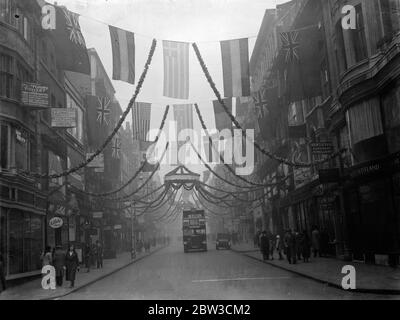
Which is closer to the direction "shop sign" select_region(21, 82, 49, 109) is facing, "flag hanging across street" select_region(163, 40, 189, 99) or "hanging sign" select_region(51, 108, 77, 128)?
the flag hanging across street

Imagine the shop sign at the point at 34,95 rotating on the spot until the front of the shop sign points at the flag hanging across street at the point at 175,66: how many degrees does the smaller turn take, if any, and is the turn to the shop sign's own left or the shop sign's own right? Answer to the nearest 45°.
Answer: approximately 90° to the shop sign's own left

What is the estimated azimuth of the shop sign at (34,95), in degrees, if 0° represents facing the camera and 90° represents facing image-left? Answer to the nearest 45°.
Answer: approximately 315°

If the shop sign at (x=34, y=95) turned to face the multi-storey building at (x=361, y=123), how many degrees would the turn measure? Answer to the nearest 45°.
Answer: approximately 90° to its left

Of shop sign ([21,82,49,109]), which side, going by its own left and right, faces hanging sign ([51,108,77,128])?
left
